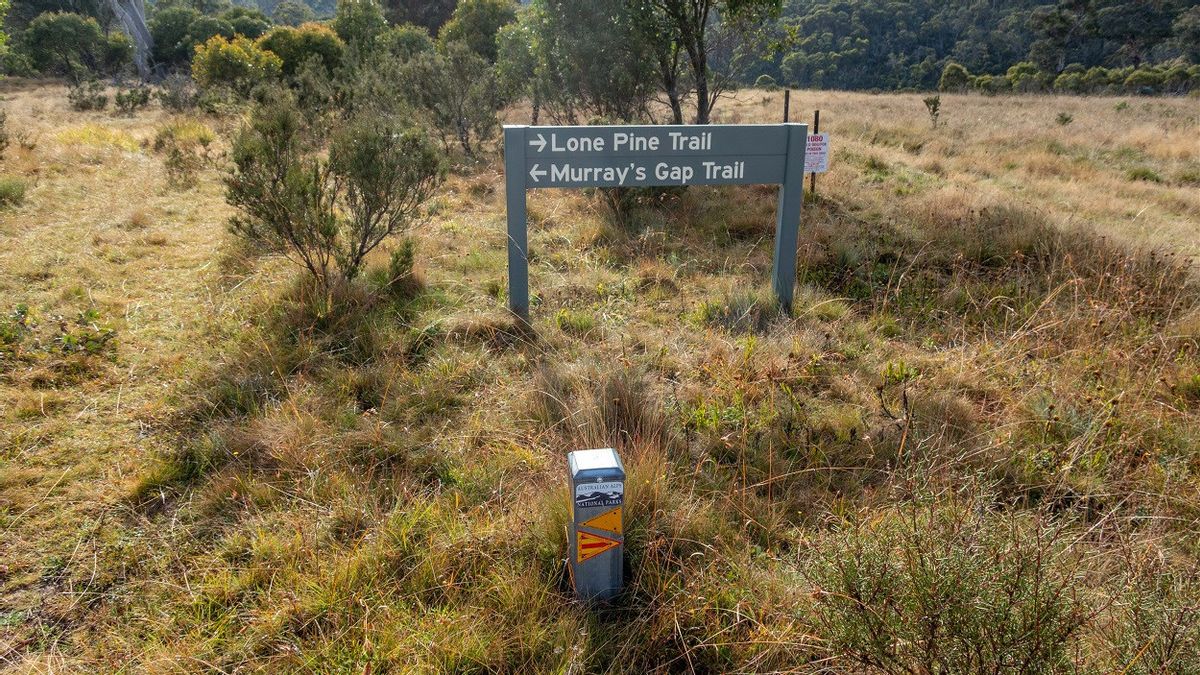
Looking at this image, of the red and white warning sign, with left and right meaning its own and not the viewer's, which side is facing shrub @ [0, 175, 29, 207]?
right

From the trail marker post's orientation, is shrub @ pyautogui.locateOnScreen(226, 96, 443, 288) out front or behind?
behind

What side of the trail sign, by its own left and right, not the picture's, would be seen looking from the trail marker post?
front

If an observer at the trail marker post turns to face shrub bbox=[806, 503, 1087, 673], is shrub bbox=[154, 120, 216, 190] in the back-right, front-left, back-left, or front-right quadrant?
back-left

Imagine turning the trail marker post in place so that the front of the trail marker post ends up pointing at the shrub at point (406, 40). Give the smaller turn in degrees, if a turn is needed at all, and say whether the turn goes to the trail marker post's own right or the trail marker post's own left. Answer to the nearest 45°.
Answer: approximately 180°

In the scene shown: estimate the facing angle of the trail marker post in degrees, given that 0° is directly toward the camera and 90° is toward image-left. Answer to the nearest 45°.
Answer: approximately 0°

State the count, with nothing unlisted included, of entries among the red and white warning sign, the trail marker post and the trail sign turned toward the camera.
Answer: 3

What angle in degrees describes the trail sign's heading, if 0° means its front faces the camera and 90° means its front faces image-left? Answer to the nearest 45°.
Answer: approximately 0°

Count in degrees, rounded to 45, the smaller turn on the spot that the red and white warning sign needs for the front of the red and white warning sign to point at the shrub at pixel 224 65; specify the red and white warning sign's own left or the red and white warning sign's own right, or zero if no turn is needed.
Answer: approximately 135° to the red and white warning sign's own right

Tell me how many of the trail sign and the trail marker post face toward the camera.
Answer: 2

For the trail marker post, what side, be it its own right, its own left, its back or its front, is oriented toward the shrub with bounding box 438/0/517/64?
back
